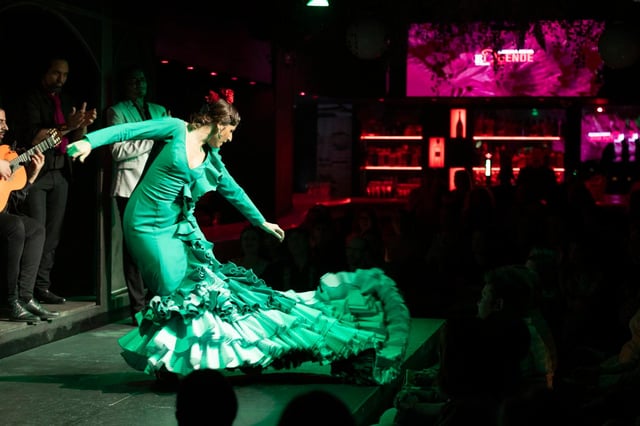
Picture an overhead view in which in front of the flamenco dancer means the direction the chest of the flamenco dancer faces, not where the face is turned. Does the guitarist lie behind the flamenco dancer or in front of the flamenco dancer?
behind

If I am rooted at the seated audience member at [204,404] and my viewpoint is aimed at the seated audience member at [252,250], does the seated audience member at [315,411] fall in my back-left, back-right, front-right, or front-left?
back-right

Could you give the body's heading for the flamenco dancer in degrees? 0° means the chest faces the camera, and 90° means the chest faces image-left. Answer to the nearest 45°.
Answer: approximately 315°

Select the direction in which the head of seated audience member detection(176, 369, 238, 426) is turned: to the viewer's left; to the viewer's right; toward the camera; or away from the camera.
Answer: away from the camera

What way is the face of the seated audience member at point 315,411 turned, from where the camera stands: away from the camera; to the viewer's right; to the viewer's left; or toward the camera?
away from the camera

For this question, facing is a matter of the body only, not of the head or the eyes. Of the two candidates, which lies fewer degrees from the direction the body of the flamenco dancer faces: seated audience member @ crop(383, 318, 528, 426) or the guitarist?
the seated audience member

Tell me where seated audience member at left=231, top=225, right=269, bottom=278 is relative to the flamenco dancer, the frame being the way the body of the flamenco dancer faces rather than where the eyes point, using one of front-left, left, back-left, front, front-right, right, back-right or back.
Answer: back-left

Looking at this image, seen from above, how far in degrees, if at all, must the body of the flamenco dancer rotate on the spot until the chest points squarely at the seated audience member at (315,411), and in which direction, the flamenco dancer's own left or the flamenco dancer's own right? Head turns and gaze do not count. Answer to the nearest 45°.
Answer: approximately 45° to the flamenco dancer's own right

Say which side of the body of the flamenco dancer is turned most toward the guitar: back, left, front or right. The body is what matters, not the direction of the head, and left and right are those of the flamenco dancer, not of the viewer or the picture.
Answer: back
